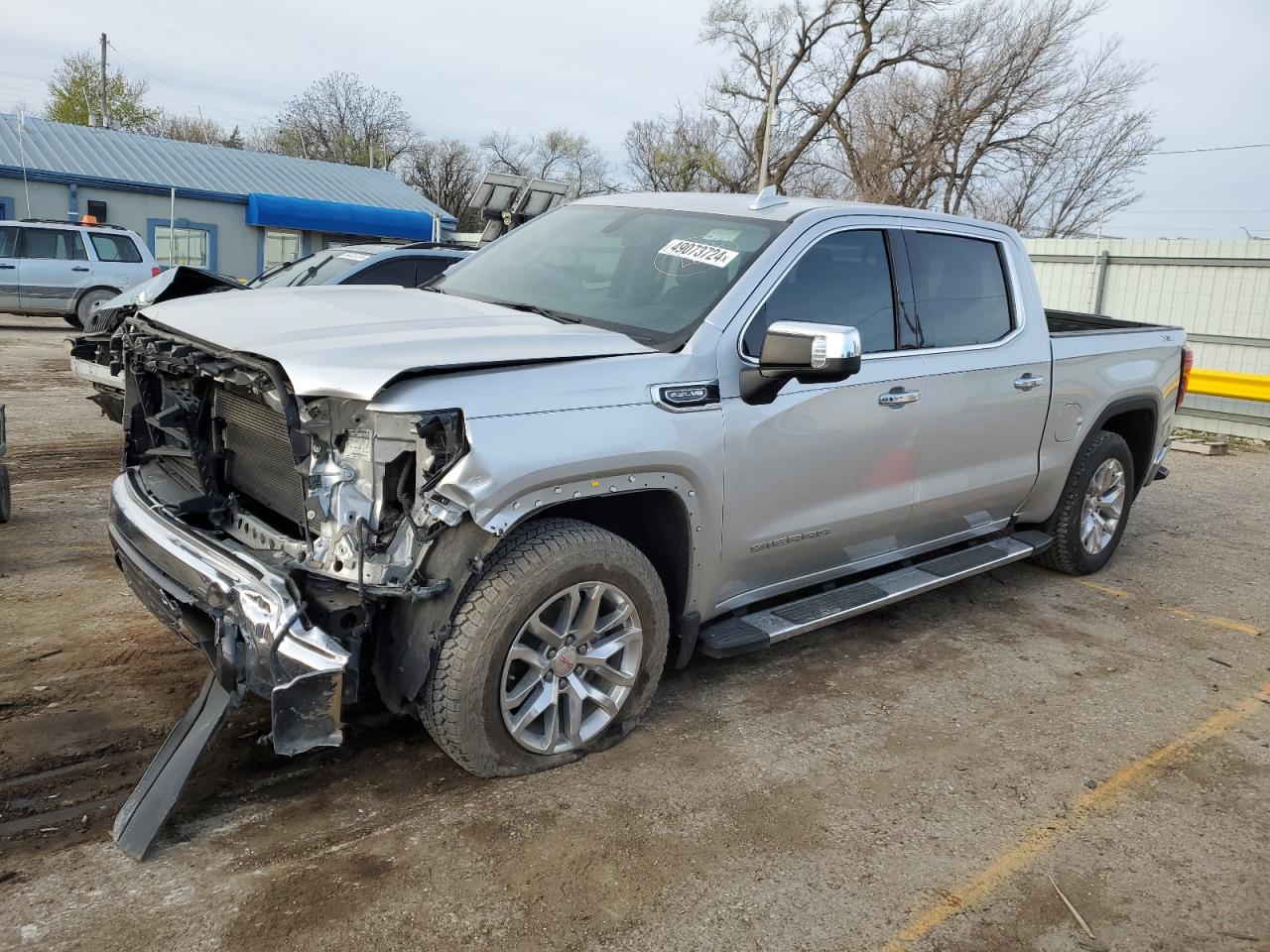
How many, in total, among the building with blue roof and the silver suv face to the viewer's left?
1

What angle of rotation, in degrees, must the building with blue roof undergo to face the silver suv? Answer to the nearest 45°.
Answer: approximately 45° to its right

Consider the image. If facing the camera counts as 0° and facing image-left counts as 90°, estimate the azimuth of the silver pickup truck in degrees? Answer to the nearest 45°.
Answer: approximately 45°

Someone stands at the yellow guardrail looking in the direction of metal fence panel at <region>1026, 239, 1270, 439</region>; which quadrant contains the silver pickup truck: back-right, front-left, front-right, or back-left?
back-left

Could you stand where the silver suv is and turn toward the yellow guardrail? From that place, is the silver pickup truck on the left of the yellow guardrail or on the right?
right

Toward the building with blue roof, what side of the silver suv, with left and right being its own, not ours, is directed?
right

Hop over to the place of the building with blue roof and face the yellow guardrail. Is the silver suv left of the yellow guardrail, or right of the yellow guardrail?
right

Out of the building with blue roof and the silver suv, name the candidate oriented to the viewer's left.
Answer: the silver suv

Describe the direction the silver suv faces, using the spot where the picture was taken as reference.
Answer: facing to the left of the viewer

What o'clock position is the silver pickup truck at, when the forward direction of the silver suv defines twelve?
The silver pickup truck is roughly at 9 o'clock from the silver suv.
